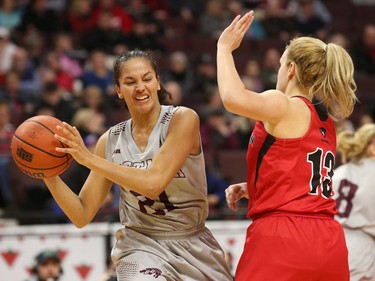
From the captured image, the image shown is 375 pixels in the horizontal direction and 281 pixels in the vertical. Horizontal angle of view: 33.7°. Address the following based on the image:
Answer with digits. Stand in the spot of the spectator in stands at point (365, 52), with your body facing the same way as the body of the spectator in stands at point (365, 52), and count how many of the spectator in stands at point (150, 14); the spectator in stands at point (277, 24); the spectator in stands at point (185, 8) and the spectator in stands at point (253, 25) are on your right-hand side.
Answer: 4

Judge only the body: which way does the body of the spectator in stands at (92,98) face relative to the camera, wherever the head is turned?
toward the camera

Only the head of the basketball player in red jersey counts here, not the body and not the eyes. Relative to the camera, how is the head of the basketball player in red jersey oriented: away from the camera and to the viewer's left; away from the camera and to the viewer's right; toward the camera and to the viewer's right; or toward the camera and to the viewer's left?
away from the camera and to the viewer's left

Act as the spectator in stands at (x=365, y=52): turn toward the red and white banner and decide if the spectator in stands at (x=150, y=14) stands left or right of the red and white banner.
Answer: right

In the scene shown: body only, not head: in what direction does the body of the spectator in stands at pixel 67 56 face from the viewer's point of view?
toward the camera

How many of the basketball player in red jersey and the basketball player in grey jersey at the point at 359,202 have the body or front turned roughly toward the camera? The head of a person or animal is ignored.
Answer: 0

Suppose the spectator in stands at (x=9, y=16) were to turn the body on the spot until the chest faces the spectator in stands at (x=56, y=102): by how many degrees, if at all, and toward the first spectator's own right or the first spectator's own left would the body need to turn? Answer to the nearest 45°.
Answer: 0° — they already face them

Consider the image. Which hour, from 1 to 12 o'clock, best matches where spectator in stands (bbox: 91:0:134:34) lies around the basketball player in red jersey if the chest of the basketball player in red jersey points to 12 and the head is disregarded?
The spectator in stands is roughly at 1 o'clock from the basketball player in red jersey.

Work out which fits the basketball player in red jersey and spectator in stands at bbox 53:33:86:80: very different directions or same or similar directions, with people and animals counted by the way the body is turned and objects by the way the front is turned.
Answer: very different directions

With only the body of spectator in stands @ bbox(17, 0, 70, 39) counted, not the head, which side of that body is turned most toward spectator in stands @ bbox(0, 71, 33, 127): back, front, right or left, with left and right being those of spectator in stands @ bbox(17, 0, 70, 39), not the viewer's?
front

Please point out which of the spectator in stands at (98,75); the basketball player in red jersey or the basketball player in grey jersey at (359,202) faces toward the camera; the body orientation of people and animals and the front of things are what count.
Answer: the spectator in stands

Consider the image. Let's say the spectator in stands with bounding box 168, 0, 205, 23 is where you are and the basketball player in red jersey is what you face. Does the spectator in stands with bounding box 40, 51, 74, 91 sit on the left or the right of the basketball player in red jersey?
right
